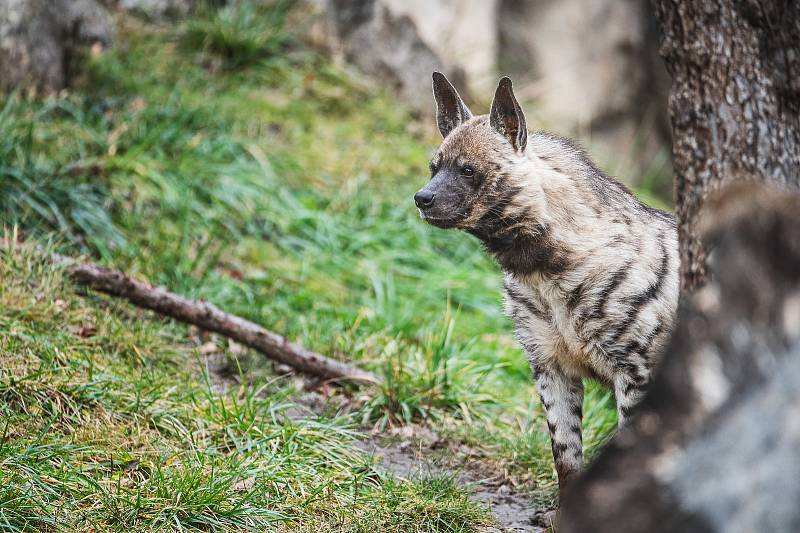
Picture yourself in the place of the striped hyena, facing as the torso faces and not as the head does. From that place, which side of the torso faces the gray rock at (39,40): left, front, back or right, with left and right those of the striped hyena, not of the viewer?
right

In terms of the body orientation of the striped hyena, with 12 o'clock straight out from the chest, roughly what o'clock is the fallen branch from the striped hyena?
The fallen branch is roughly at 2 o'clock from the striped hyena.

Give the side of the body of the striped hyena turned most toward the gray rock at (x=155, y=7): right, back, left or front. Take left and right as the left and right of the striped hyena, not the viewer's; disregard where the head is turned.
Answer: right

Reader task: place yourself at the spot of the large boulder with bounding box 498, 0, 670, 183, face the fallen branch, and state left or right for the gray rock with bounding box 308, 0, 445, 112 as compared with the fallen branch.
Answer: right

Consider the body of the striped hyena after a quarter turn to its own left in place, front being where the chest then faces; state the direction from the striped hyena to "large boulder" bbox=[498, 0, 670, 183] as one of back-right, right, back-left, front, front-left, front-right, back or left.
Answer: back-left

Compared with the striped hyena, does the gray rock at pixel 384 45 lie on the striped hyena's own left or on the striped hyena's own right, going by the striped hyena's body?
on the striped hyena's own right
